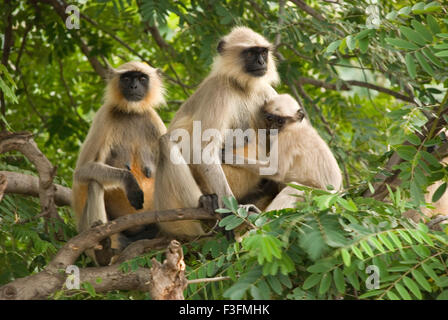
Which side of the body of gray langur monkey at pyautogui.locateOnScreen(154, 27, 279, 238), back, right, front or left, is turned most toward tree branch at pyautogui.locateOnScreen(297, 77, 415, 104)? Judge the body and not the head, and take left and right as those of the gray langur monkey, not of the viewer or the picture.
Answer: left

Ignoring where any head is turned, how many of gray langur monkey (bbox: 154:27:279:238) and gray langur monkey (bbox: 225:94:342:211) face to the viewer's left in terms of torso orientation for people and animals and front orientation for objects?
1

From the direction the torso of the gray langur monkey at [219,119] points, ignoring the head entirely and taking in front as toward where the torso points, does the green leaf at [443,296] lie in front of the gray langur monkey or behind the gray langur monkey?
in front

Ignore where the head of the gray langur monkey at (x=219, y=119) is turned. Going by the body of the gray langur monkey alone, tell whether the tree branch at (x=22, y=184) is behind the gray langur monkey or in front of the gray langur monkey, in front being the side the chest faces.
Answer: behind

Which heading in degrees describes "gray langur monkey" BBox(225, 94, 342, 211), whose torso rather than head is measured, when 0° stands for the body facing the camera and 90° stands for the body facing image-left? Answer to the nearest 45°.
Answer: approximately 90°

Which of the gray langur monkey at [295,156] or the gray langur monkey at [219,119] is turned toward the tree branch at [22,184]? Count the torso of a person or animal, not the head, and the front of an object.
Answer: the gray langur monkey at [295,156]

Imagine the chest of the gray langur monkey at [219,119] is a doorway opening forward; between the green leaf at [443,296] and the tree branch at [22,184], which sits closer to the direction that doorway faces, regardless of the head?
the green leaf

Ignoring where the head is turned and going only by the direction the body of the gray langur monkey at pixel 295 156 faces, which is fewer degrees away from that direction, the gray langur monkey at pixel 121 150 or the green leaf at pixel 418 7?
the gray langur monkey
